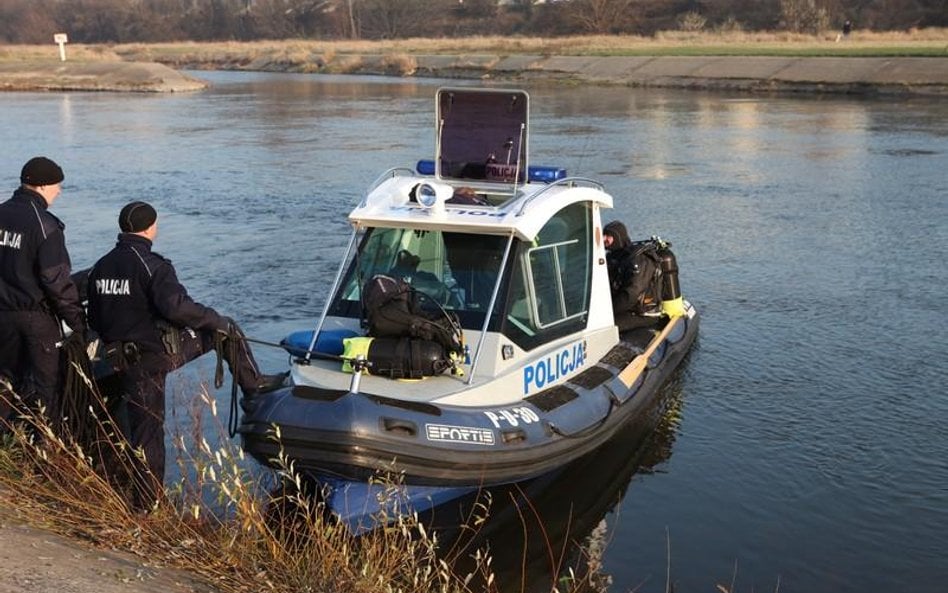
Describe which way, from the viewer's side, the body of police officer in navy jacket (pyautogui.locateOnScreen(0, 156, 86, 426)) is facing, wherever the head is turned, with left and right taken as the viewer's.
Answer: facing away from the viewer and to the right of the viewer

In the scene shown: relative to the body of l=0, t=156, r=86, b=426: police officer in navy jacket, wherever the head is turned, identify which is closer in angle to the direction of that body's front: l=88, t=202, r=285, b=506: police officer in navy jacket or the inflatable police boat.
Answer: the inflatable police boat

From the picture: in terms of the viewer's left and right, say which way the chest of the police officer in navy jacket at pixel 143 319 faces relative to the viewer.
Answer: facing away from the viewer and to the right of the viewer

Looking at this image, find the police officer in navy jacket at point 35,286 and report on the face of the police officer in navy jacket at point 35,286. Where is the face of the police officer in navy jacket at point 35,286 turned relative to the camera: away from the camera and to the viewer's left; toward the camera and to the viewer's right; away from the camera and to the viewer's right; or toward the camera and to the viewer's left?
away from the camera and to the viewer's right

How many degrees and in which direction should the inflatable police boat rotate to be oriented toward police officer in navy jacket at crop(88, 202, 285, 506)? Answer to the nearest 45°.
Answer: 0° — it already faces them

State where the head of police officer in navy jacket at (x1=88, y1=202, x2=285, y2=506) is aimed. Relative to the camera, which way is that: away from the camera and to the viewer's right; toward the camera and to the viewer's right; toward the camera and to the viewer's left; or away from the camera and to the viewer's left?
away from the camera and to the viewer's right

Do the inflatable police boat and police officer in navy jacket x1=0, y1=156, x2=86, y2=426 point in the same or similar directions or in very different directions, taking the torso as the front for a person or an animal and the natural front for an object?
very different directions

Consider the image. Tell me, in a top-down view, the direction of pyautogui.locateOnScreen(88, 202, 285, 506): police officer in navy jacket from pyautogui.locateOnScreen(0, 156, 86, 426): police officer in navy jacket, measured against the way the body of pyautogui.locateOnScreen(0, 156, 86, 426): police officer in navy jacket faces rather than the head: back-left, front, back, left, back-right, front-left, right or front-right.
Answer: right

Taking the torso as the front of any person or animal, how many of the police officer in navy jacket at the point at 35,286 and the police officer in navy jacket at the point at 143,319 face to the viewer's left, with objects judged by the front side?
0

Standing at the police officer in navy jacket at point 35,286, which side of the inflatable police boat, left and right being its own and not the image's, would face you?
front

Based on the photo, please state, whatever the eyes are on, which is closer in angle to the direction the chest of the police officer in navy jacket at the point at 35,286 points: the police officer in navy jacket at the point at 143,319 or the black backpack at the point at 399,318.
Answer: the black backpack

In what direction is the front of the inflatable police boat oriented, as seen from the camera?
facing the viewer and to the left of the viewer

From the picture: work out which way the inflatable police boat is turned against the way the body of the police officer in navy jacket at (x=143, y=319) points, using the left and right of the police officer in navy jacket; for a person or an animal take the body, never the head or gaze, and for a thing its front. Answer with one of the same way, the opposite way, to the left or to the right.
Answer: the opposite way
